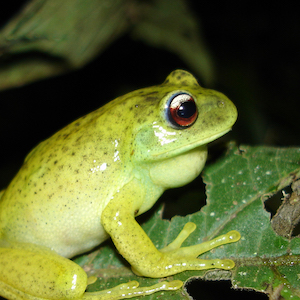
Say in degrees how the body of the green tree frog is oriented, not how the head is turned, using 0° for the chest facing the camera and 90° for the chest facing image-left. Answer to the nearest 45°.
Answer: approximately 270°
